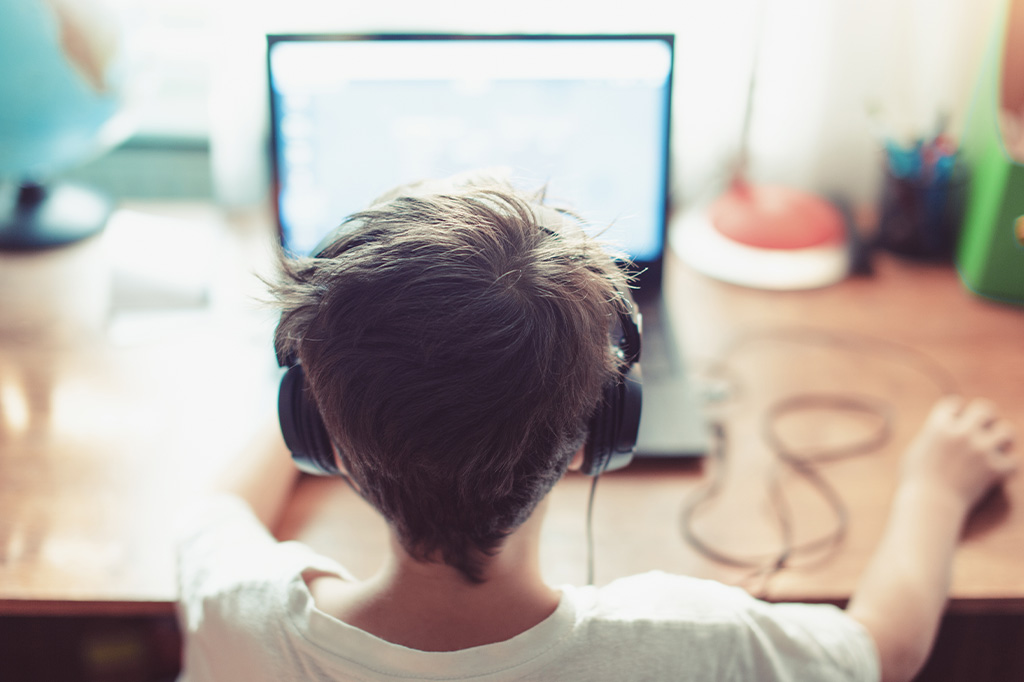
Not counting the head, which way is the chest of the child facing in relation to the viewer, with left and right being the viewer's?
facing away from the viewer

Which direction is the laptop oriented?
toward the camera

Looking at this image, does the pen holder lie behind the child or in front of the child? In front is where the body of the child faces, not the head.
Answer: in front

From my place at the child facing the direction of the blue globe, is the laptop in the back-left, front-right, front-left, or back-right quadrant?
front-right

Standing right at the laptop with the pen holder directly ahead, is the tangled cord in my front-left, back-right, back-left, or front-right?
front-right

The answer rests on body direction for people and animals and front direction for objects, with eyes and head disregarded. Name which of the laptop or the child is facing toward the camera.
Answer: the laptop

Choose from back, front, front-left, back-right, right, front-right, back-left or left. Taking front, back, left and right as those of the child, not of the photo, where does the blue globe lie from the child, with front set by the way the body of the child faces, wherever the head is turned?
front-left

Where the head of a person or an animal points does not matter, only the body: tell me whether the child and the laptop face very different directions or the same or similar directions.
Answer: very different directions

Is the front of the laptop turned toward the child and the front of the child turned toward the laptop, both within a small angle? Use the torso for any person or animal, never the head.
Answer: yes

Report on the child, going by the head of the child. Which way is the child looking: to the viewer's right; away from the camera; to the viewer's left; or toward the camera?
away from the camera

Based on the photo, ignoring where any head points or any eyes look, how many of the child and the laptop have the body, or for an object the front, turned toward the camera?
1
